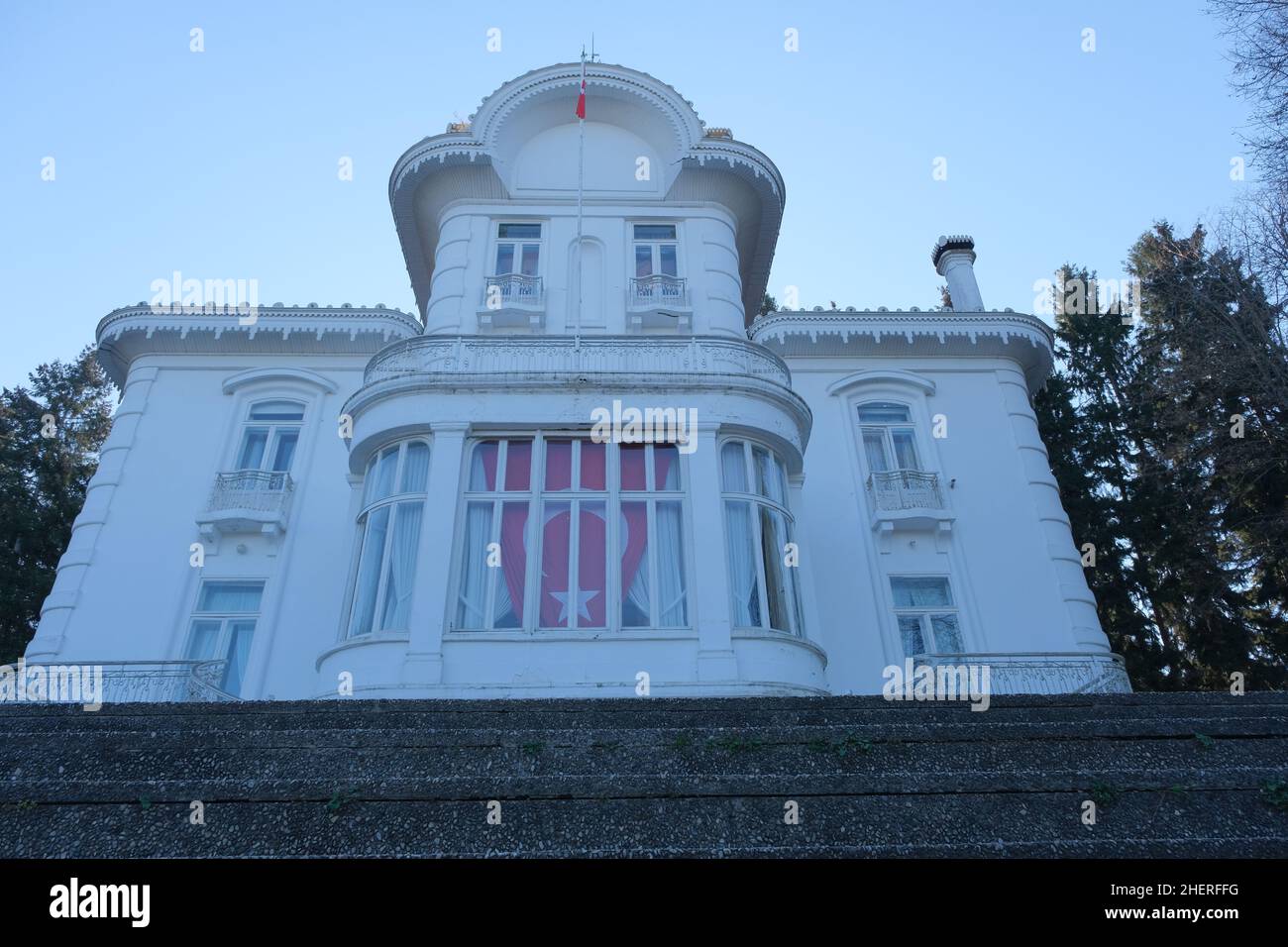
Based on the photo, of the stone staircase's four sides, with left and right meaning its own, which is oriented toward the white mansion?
back

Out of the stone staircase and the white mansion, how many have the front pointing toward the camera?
2

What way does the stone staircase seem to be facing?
toward the camera

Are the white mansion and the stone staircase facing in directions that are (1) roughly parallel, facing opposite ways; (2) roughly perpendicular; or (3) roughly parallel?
roughly parallel

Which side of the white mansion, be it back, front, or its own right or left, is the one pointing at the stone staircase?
front

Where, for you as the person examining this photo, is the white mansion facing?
facing the viewer
